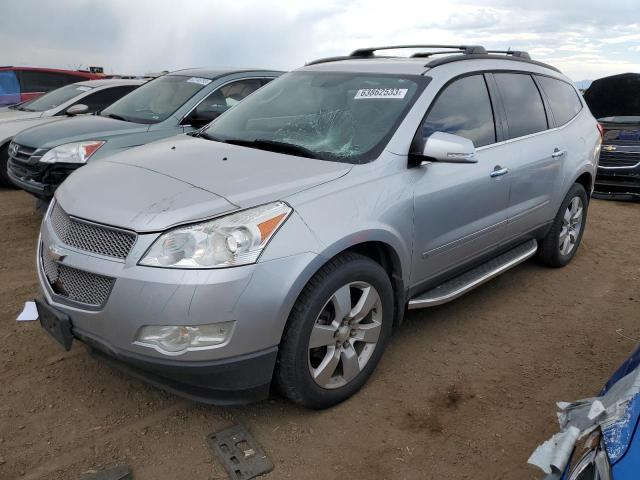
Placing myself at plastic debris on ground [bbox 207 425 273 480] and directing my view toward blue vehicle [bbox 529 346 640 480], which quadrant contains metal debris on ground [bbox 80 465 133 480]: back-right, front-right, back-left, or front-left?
back-right

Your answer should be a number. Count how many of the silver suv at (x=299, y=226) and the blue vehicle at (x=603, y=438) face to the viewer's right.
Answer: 0

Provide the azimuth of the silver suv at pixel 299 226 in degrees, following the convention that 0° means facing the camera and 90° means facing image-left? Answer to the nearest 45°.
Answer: approximately 45°

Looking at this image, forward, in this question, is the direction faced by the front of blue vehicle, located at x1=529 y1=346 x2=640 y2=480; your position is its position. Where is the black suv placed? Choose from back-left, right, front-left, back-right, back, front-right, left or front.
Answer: back-right

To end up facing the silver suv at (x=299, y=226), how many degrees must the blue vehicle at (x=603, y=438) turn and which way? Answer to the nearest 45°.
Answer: approximately 90° to its right

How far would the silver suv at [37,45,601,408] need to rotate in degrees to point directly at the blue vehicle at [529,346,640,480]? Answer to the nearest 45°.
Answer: approximately 90° to its left

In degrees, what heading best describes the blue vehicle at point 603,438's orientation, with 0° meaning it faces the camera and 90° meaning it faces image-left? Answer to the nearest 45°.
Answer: approximately 45°

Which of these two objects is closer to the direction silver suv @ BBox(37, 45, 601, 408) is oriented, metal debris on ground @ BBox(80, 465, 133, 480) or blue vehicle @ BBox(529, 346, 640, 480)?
the metal debris on ground
